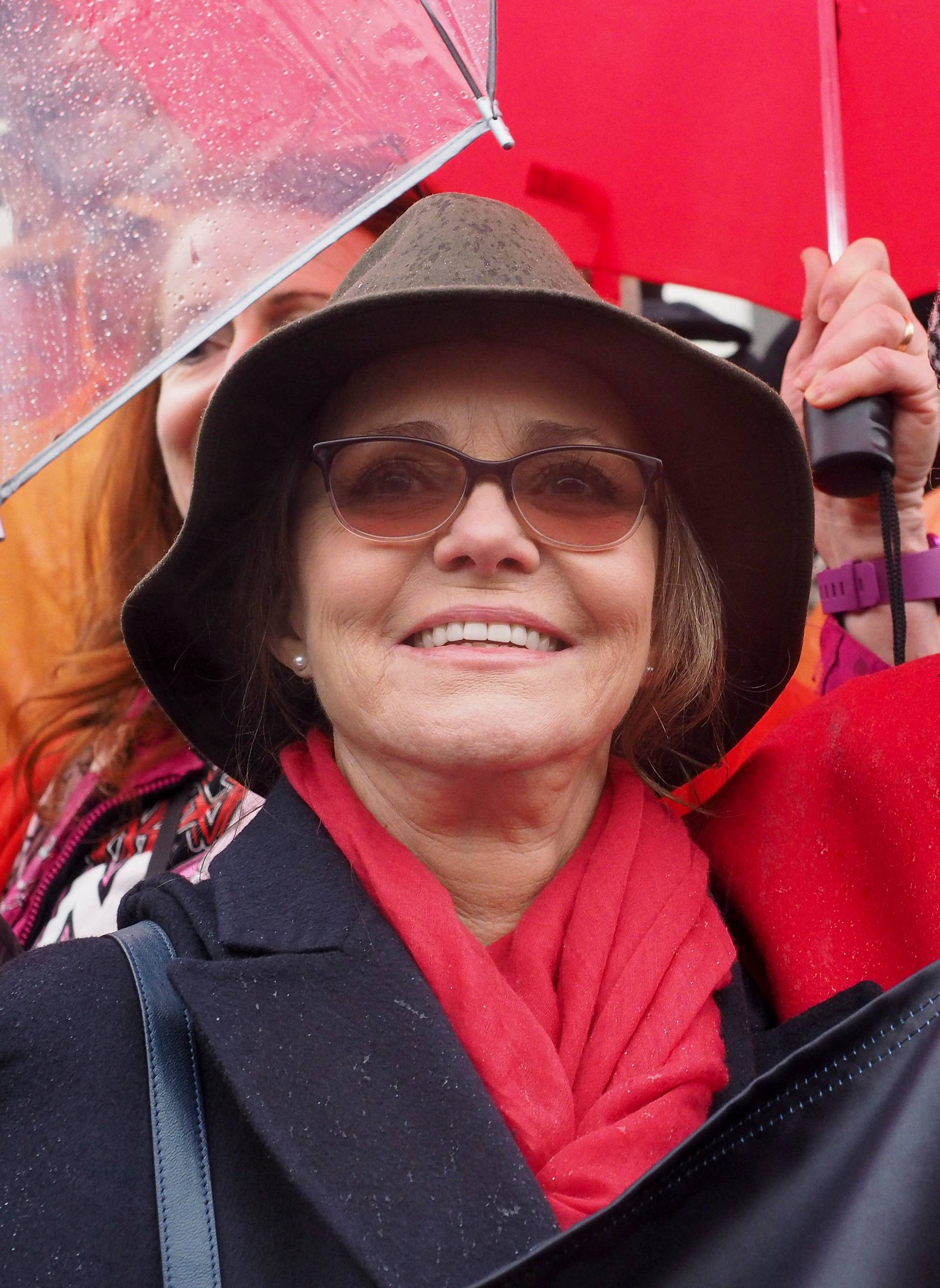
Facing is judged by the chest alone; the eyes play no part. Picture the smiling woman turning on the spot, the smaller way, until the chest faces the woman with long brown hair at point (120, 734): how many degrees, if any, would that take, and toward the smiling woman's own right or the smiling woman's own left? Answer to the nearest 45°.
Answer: approximately 135° to the smiling woman's own right

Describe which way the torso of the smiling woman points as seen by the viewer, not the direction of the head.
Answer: toward the camera
